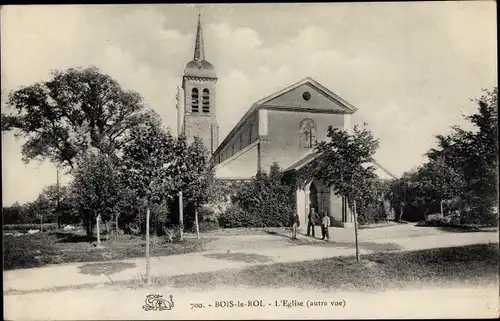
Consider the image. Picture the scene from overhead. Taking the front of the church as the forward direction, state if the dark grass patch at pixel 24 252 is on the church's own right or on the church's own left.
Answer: on the church's own right

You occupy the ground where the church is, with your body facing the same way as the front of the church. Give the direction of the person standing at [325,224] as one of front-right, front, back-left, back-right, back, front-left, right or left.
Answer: front-right

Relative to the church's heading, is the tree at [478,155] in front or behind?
in front

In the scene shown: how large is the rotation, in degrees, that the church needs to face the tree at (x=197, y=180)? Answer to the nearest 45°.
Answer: approximately 90° to its right

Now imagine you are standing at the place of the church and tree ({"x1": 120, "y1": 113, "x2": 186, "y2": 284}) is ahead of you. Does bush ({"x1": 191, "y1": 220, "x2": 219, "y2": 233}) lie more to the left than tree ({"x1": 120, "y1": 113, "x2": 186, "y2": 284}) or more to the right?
right

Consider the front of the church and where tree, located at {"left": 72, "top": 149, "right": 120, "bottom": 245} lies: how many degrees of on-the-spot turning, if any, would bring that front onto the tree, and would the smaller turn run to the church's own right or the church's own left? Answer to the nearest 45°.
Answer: approximately 90° to the church's own right

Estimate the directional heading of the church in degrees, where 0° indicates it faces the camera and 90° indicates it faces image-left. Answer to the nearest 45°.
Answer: approximately 315°

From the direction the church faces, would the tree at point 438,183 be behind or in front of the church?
in front
